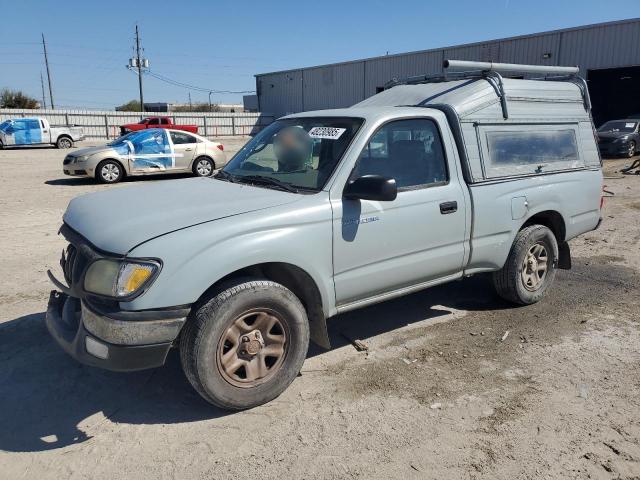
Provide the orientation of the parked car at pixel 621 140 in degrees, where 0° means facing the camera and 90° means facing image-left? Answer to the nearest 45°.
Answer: approximately 45°

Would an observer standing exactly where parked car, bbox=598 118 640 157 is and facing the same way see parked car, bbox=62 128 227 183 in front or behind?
in front

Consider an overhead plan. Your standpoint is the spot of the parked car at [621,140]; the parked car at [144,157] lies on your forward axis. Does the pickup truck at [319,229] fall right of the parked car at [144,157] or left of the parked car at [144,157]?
left

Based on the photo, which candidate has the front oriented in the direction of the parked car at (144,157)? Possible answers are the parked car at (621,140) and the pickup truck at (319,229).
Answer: the parked car at (621,140)

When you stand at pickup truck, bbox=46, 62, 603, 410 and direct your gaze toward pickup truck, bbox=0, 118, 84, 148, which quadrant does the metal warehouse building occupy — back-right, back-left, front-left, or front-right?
front-right

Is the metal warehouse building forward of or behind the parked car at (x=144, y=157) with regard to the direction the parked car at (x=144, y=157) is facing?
behind

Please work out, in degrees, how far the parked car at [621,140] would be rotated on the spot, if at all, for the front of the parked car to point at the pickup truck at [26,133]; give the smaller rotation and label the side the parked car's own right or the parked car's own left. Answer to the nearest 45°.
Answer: approximately 45° to the parked car's own right

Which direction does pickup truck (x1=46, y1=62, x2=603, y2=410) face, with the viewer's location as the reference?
facing the viewer and to the left of the viewer

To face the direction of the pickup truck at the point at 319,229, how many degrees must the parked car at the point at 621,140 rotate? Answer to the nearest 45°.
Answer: approximately 45° to its left

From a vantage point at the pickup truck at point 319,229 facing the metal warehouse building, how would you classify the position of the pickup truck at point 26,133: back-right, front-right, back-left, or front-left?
front-left

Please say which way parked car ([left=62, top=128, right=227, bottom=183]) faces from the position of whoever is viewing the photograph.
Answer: facing to the left of the viewer

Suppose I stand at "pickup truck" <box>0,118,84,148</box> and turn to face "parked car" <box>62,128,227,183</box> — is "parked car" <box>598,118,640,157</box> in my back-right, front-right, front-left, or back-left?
front-left

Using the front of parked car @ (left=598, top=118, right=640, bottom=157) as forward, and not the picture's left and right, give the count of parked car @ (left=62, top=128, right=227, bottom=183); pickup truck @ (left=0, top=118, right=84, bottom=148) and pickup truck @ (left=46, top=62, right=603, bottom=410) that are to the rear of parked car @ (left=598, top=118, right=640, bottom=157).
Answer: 0
